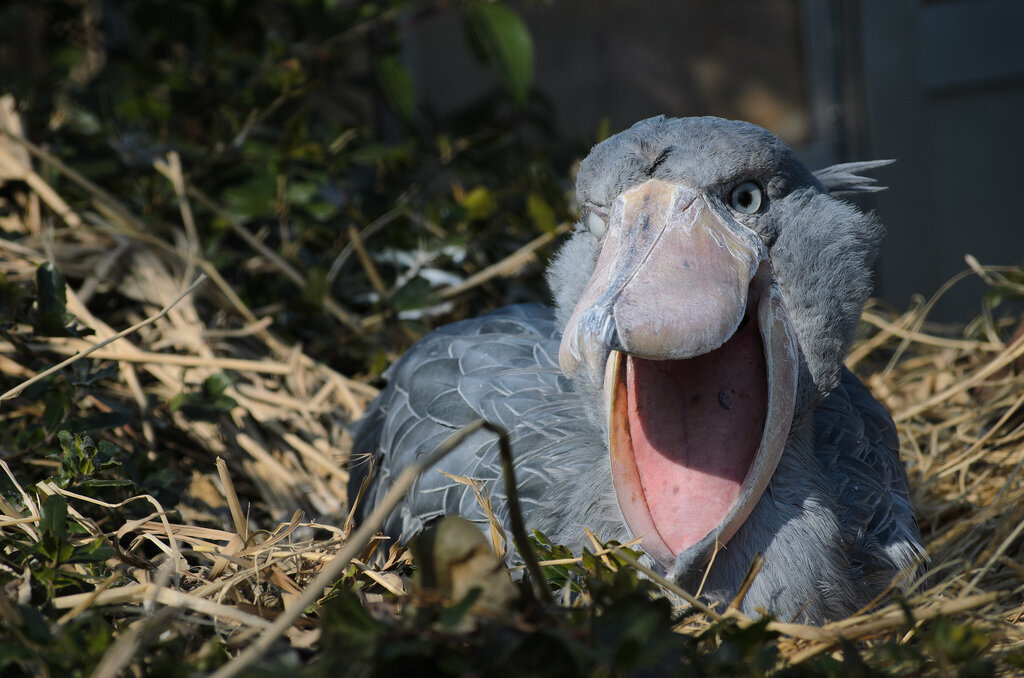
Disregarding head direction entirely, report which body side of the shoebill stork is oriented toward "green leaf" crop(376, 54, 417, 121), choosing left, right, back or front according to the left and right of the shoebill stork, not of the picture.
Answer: back

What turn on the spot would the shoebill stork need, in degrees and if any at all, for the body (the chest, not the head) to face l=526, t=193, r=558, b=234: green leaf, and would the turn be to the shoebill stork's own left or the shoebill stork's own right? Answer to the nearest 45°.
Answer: approximately 180°

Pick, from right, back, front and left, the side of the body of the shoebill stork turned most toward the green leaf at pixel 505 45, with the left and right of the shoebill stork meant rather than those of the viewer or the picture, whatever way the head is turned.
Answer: back

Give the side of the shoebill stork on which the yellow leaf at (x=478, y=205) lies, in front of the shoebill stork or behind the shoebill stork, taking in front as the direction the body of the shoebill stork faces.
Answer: behind

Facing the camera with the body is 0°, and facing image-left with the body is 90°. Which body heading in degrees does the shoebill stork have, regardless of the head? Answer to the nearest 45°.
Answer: approximately 0°

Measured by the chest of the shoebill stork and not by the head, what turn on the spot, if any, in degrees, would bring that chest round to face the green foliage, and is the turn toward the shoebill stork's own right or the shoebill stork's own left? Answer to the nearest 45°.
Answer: approximately 135° to the shoebill stork's own right
